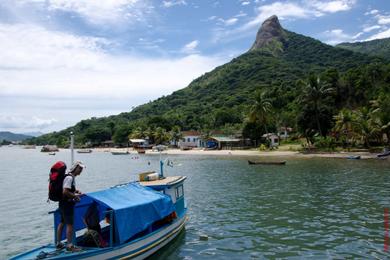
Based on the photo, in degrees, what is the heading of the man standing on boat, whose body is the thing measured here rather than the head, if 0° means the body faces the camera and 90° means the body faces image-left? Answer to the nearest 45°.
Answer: approximately 270°

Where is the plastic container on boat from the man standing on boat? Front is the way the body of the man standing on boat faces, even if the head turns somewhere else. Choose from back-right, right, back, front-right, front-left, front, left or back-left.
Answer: front-left

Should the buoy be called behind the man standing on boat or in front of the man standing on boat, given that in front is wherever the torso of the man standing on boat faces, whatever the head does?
in front
